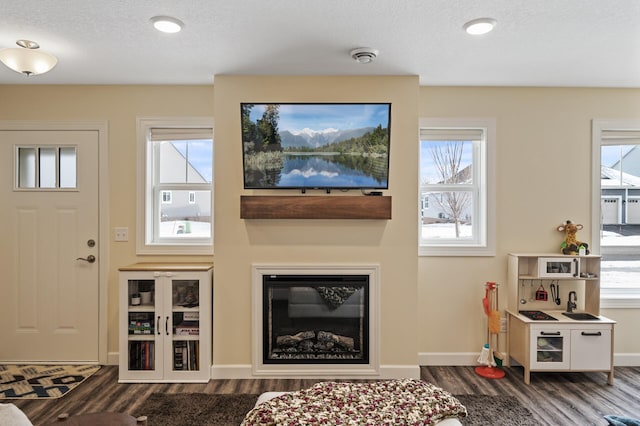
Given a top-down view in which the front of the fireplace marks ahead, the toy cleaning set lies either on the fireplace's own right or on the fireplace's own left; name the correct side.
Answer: on the fireplace's own left

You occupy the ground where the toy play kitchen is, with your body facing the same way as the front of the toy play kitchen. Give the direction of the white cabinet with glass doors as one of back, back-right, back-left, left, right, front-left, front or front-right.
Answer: front-right

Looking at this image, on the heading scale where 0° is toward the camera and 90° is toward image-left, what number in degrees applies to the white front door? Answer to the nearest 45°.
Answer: approximately 0°

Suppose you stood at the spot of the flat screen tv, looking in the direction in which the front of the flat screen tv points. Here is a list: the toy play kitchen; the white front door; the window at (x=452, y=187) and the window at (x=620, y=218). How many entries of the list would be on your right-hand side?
1

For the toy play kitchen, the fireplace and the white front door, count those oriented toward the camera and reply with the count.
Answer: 3

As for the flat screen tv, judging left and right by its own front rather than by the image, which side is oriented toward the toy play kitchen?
left

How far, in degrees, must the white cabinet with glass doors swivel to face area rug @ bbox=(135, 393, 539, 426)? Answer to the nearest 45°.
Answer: approximately 45° to its left

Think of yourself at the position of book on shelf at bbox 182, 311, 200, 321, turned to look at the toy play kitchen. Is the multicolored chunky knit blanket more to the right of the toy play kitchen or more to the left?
right

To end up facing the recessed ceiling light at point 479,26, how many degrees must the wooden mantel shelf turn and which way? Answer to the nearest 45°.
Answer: approximately 45° to its left

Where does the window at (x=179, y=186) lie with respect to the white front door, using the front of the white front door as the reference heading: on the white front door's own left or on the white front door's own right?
on the white front door's own left

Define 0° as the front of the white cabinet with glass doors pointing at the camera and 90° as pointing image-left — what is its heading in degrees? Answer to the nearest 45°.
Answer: approximately 0°

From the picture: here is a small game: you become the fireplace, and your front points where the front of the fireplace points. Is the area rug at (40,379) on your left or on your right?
on your right

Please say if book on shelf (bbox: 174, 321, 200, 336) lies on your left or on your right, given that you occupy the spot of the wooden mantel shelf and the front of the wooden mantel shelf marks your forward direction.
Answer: on your right
